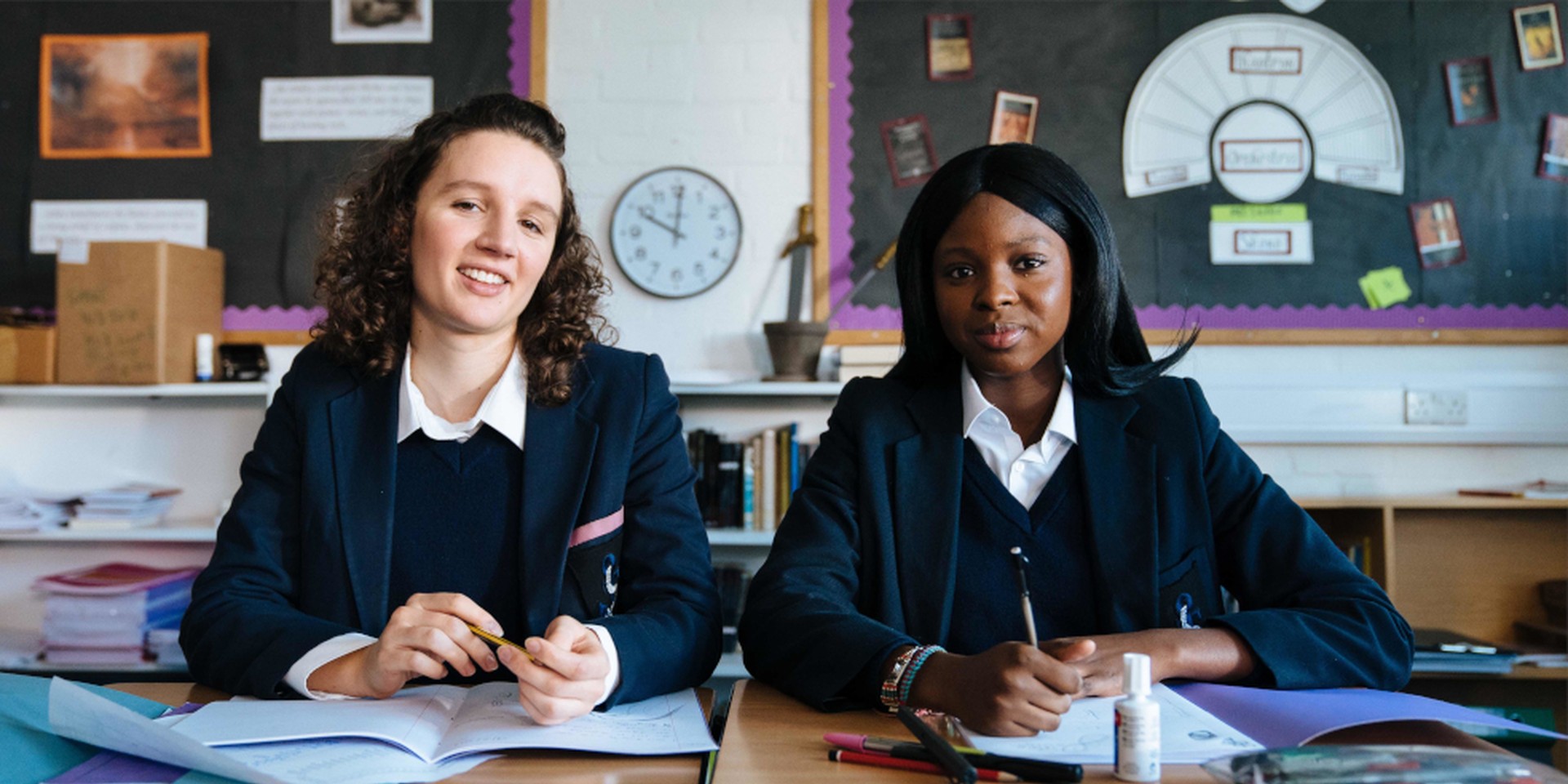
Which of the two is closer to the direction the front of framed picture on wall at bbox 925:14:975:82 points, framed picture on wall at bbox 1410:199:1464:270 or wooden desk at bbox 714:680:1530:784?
the wooden desk

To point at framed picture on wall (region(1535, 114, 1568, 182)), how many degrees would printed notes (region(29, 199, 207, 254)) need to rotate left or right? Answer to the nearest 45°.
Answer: approximately 45° to its left

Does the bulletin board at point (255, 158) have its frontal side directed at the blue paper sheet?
yes

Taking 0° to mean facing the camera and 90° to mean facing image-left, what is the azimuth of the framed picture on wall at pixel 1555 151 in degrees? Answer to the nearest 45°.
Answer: approximately 0°

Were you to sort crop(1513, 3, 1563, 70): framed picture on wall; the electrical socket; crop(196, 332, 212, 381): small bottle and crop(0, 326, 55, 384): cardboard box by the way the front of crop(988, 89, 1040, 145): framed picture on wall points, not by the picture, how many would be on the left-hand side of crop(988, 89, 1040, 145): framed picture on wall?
2

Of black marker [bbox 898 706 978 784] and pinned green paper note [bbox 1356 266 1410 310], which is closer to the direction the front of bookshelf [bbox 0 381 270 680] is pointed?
the black marker
